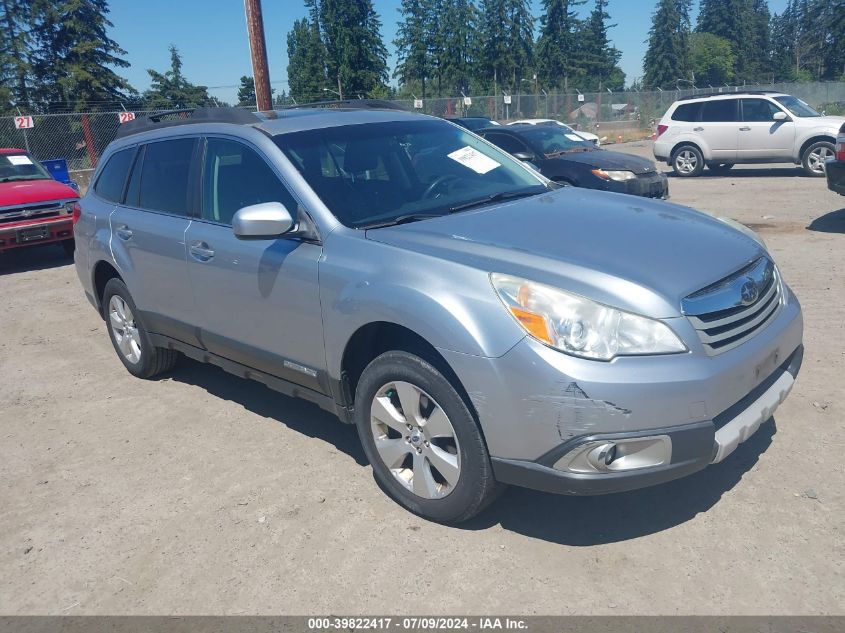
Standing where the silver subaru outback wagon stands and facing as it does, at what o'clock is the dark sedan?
The dark sedan is roughly at 8 o'clock from the silver subaru outback wagon.

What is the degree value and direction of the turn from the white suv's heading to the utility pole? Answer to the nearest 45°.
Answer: approximately 135° to its right

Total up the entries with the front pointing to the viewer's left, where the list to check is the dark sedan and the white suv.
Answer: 0

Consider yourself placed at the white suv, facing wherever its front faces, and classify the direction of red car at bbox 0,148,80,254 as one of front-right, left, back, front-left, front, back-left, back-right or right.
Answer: back-right

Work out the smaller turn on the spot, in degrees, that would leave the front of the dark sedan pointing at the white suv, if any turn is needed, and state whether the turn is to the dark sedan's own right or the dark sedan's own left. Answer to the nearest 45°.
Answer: approximately 90° to the dark sedan's own left

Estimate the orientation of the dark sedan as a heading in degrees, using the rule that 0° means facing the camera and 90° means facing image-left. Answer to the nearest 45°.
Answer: approximately 315°

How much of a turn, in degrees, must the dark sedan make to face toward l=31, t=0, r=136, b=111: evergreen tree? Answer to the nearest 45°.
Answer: approximately 180°

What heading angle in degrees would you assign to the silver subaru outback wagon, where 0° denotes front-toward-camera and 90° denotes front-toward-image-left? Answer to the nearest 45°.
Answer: approximately 315°

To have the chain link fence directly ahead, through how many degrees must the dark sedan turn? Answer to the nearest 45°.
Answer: approximately 135° to its left

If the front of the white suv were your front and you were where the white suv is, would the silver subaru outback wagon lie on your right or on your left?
on your right

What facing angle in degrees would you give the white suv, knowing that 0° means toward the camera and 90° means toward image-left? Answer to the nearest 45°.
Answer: approximately 270°
